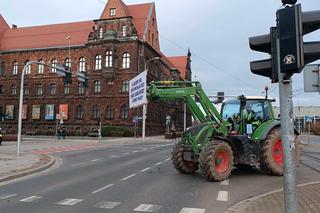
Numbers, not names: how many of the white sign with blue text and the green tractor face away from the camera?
0

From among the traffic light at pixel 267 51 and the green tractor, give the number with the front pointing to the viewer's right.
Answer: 0

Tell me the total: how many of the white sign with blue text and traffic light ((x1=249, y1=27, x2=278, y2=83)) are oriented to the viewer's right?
0

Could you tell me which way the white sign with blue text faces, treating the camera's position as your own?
facing the viewer and to the left of the viewer

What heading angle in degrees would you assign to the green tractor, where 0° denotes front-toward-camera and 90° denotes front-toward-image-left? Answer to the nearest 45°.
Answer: approximately 45°

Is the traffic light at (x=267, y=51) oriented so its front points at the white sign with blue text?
no

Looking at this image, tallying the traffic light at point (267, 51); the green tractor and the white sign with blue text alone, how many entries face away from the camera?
0

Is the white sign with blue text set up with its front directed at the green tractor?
no

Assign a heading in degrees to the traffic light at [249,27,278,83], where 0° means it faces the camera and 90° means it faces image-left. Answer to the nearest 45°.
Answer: approximately 90°

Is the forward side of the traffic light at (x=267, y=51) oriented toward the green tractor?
no
